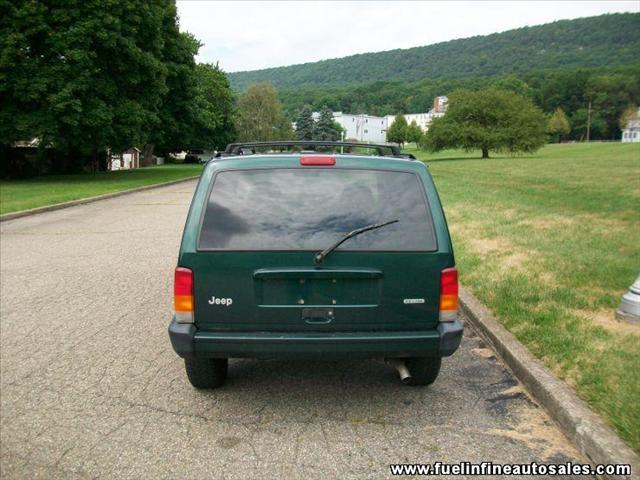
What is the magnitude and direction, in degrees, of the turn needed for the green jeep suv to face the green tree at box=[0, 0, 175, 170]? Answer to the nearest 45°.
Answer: approximately 45° to its left

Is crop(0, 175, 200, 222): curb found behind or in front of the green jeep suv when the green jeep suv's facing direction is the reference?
in front

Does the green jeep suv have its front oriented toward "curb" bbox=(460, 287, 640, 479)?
no

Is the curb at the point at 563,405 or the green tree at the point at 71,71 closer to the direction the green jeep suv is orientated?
the green tree

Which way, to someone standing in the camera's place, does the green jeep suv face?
facing away from the viewer
